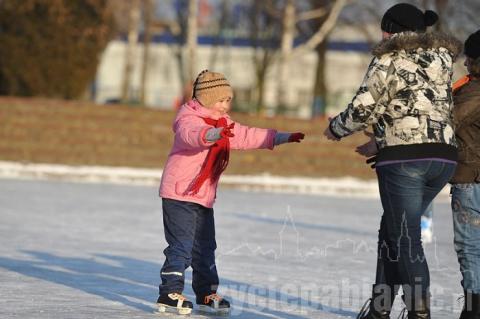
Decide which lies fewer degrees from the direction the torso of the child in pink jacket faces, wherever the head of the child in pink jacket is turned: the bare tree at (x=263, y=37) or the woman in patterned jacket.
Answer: the woman in patterned jacket

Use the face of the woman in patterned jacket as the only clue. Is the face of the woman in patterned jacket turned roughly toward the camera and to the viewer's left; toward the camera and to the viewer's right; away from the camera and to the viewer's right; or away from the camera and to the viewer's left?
away from the camera and to the viewer's left

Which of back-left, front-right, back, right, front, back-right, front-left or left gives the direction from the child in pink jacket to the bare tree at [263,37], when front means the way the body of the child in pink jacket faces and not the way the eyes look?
back-left

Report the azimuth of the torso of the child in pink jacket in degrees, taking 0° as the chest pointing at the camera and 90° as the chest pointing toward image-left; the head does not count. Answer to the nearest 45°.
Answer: approximately 315°

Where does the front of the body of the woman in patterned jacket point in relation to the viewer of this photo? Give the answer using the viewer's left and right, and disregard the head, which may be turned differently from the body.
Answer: facing away from the viewer and to the left of the viewer

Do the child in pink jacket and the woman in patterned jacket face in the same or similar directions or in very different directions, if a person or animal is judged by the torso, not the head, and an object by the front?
very different directions

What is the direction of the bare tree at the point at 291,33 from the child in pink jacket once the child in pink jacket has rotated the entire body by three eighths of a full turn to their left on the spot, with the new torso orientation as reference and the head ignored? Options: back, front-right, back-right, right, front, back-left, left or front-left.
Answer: front
